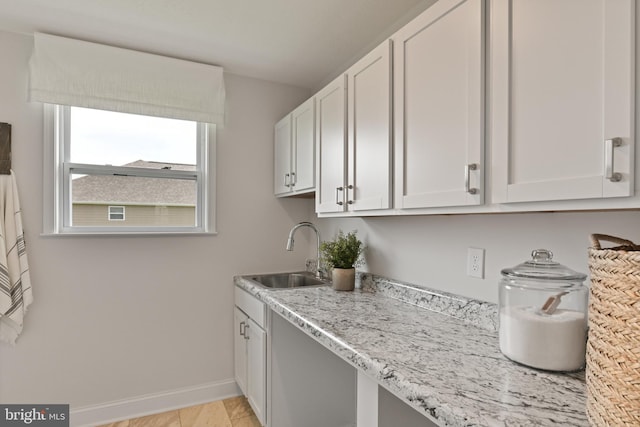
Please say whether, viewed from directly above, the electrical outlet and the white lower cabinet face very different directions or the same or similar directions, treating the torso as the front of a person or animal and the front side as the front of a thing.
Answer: same or similar directions

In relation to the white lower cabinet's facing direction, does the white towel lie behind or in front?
in front

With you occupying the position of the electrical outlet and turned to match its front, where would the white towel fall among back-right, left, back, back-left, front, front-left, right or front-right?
front-right

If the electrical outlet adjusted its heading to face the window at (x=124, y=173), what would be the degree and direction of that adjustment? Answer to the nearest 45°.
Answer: approximately 45° to its right

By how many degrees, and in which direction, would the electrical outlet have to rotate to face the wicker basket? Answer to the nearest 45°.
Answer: approximately 45° to its left

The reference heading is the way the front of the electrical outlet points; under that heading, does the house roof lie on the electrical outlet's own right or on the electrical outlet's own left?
on the electrical outlet's own right

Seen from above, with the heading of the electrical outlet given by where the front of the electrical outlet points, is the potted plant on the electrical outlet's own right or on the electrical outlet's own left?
on the electrical outlet's own right

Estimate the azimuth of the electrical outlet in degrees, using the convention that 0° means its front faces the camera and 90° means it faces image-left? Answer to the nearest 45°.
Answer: approximately 45°

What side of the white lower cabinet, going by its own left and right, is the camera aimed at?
left

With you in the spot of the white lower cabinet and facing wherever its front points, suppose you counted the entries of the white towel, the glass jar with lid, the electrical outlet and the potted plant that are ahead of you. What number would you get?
1

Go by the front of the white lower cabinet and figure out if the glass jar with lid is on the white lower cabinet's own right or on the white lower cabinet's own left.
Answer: on the white lower cabinet's own left

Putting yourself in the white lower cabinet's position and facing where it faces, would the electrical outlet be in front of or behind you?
behind

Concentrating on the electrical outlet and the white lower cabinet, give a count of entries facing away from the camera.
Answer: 0

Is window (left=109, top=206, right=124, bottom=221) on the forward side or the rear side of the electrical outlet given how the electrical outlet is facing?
on the forward side
